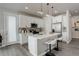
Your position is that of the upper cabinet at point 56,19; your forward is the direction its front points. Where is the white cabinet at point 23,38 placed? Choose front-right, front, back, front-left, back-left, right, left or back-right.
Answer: front-right

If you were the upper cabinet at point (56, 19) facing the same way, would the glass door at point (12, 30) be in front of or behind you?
in front

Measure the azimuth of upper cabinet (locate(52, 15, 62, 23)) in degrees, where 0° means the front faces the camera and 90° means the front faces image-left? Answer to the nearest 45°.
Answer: approximately 45°
